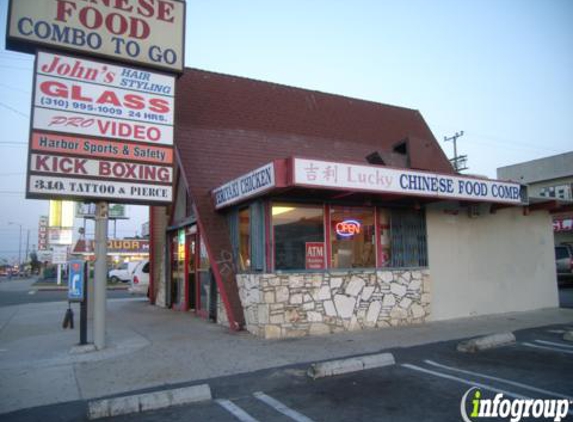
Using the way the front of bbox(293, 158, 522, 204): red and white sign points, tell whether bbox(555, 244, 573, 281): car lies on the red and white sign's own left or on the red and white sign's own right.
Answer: on the red and white sign's own left

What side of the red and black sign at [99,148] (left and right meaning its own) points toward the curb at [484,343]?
left

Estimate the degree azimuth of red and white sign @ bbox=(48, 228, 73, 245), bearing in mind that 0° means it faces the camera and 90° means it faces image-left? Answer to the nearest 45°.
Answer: approximately 0°

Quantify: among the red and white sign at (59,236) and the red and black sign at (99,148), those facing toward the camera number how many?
2

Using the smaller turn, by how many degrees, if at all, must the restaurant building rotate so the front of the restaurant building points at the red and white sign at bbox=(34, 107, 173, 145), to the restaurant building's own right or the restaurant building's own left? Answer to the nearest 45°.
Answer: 0° — it already faces it

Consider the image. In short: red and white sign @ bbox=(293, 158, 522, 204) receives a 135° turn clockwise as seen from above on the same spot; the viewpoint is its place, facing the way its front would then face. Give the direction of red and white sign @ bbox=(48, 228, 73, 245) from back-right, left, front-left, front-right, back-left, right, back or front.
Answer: front-right

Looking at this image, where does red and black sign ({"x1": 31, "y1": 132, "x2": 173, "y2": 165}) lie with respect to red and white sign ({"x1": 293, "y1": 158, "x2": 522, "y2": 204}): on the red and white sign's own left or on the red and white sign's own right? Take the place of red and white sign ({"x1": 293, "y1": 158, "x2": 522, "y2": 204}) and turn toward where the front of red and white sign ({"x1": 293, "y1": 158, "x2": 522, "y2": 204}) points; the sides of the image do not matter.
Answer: on the red and white sign's own right

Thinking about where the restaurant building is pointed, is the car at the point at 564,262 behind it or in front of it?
behind
